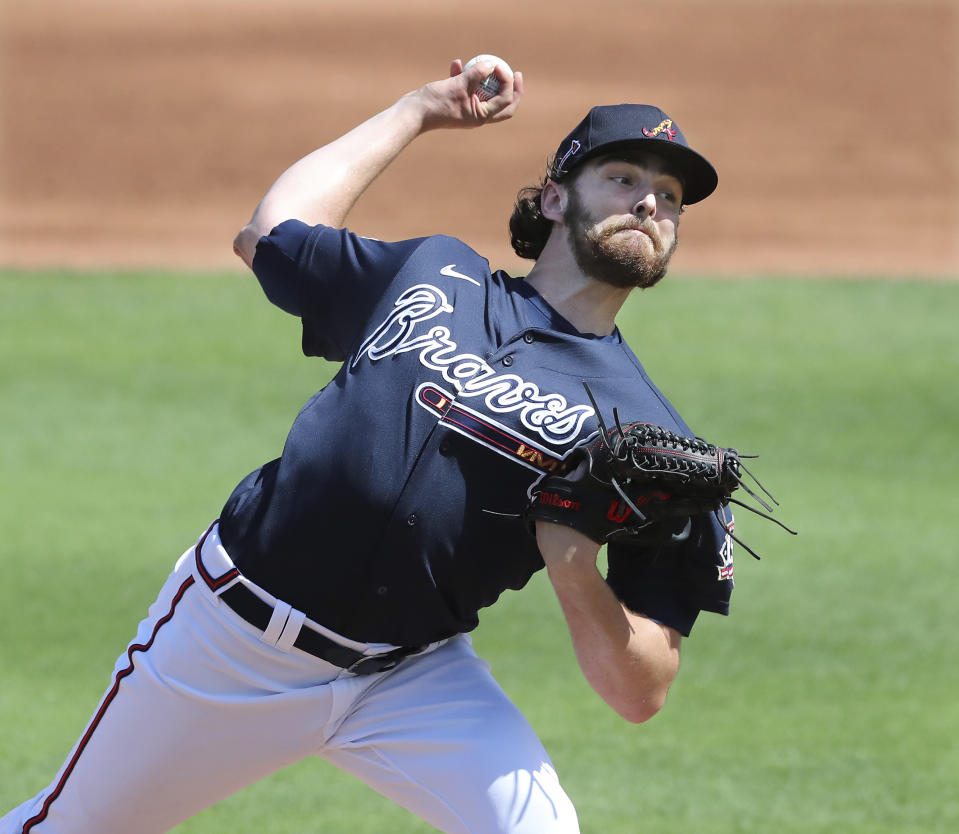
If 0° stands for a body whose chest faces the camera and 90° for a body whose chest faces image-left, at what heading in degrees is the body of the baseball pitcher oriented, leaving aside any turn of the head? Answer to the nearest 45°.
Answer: approximately 315°
